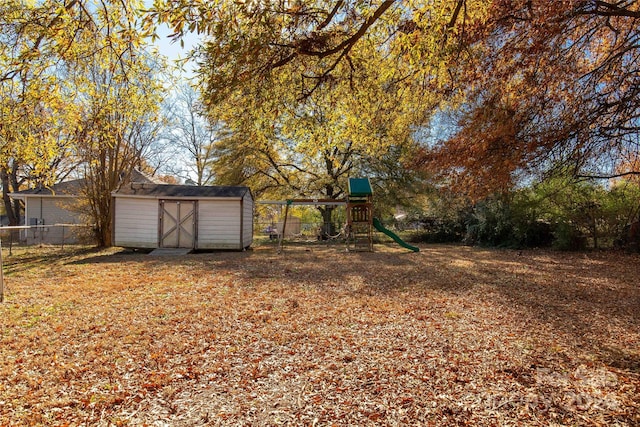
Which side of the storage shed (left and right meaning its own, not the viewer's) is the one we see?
front
